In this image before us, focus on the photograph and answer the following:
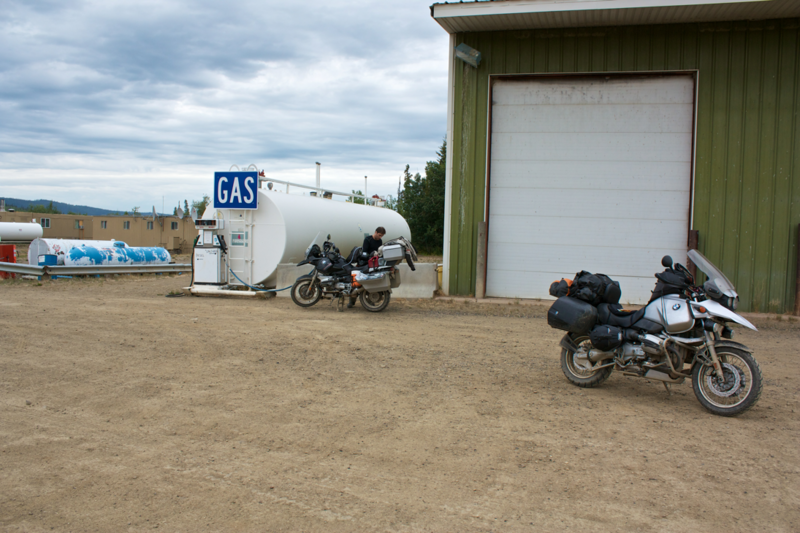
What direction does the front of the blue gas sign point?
toward the camera

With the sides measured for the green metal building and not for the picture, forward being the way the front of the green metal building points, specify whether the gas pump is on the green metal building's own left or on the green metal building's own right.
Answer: on the green metal building's own right

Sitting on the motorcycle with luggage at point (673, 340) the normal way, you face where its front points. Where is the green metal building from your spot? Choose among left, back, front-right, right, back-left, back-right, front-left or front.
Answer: back-left

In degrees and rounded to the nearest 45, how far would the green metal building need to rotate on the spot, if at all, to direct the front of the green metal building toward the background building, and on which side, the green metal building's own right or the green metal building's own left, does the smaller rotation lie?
approximately 135° to the green metal building's own right

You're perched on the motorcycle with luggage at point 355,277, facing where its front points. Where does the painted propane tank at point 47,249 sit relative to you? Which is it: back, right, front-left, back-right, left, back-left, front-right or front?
front-right

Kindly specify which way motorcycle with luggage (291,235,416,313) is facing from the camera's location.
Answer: facing to the left of the viewer

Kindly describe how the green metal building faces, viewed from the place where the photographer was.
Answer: facing the viewer

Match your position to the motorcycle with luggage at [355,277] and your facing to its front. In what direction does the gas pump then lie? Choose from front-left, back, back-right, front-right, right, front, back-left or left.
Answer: front-right

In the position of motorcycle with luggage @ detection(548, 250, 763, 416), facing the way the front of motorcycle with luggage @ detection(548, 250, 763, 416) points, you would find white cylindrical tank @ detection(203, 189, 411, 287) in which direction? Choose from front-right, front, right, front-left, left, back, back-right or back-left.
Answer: back

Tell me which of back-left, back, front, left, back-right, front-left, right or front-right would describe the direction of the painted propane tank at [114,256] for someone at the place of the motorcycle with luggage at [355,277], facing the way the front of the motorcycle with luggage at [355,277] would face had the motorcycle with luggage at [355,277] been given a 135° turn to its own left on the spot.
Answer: back

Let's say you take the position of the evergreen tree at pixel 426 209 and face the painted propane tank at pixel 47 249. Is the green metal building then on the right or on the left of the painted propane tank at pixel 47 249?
left

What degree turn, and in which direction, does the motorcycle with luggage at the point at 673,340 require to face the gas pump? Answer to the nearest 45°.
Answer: approximately 180°

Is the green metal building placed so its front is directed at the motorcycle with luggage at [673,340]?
yes

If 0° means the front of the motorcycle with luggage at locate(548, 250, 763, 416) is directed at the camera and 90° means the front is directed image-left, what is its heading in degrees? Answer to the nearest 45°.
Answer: approximately 315°

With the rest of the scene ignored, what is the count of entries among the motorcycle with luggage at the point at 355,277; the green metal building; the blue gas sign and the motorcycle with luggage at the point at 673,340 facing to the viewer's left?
1

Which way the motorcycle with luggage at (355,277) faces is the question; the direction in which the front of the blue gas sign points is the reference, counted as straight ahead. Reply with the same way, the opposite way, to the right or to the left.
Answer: to the right
